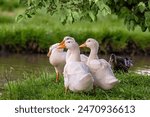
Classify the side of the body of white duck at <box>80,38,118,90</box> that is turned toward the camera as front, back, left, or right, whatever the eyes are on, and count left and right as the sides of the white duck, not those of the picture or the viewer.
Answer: left

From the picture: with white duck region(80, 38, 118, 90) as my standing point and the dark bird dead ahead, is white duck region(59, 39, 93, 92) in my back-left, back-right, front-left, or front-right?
back-left

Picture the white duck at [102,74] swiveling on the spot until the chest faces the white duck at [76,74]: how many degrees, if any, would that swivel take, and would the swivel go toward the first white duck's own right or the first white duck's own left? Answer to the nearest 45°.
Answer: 0° — it already faces it

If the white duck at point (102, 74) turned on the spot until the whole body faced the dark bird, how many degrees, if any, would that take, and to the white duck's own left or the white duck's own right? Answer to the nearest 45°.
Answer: approximately 90° to the white duck's own right
